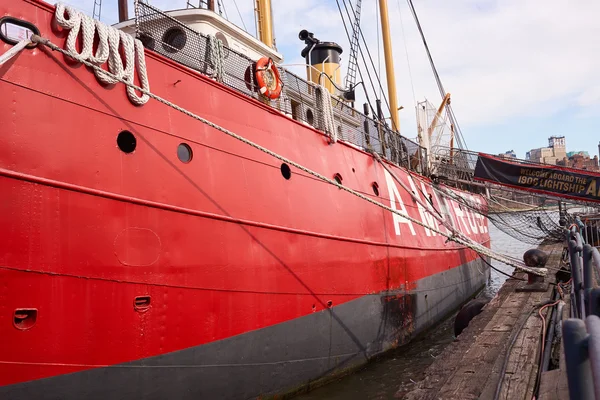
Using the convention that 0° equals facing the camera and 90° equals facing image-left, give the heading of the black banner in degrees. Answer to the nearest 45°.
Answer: approximately 0°

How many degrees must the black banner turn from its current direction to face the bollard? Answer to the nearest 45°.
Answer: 0° — it already faces it
